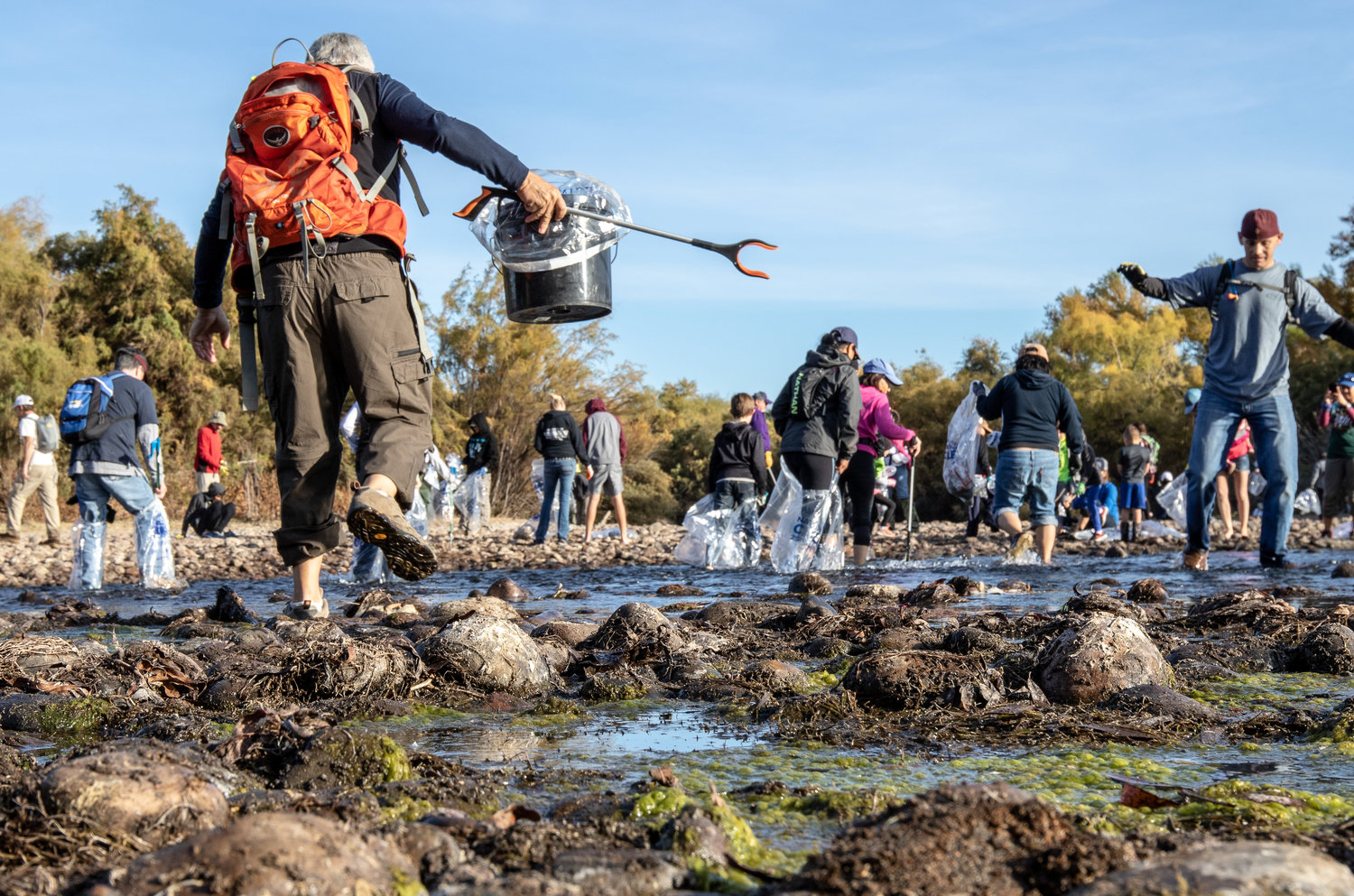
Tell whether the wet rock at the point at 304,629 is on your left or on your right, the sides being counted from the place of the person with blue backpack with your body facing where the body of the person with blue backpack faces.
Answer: on your right

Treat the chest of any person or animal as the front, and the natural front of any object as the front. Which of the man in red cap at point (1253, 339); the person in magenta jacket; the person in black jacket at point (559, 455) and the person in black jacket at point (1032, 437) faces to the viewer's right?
the person in magenta jacket

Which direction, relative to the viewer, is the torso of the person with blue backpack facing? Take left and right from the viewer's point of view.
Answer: facing away from the viewer and to the right of the viewer

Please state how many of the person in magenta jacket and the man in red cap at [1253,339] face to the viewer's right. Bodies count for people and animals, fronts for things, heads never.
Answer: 1

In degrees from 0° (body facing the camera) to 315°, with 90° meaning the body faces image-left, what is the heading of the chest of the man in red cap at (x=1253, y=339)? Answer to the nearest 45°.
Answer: approximately 0°

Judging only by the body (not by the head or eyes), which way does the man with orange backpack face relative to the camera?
away from the camera

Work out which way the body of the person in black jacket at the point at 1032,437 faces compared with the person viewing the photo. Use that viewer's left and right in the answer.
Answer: facing away from the viewer

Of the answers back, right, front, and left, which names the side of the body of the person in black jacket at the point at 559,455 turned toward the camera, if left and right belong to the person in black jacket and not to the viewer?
back

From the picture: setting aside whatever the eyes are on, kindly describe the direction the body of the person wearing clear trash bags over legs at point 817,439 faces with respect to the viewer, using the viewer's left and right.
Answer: facing away from the viewer and to the right of the viewer
